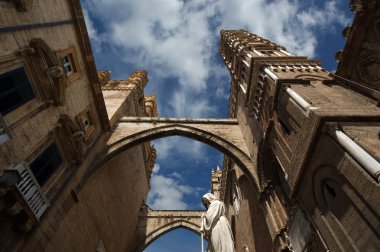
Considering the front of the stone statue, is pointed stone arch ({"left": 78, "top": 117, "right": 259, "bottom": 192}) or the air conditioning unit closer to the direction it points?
the air conditioning unit

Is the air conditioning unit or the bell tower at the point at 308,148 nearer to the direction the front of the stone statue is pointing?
the air conditioning unit

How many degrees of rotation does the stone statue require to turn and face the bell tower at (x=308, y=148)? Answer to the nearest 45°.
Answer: approximately 135° to its right

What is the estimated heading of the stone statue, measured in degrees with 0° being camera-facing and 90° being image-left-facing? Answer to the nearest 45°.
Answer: approximately 90°

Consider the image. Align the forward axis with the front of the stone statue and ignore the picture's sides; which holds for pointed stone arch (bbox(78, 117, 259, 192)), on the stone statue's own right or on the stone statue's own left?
on the stone statue's own right

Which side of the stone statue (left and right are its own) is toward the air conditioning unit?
front
